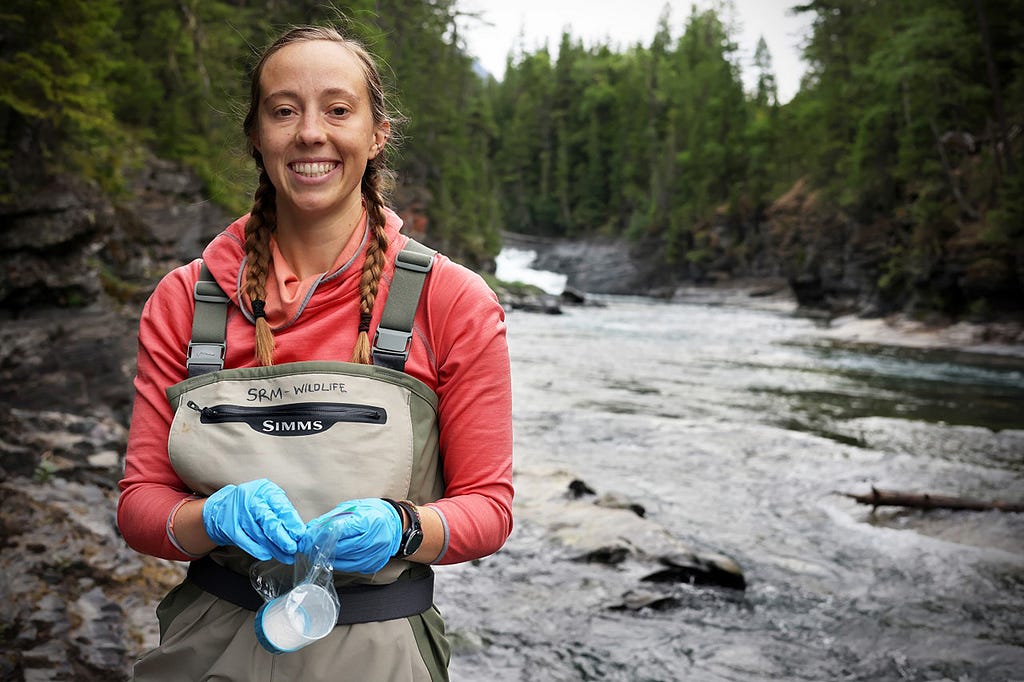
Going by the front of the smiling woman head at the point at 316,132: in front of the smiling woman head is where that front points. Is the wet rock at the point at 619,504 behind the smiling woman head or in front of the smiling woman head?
behind

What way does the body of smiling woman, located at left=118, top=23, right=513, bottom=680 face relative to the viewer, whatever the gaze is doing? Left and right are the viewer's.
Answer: facing the viewer

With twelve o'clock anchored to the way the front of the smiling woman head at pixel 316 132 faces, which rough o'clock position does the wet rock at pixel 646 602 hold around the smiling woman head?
The wet rock is roughly at 7 o'clock from the smiling woman head.

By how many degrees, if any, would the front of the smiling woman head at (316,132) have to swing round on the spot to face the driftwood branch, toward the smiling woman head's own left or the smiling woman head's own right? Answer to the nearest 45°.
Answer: approximately 135° to the smiling woman head's own left

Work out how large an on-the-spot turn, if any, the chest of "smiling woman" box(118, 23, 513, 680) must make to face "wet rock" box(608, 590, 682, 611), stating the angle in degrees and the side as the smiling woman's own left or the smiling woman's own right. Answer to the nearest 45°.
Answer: approximately 135° to the smiling woman's own left

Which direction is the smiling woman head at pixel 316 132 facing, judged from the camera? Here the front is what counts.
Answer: toward the camera
